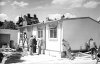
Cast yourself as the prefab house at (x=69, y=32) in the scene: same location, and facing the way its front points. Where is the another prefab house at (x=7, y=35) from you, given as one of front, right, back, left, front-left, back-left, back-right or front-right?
right

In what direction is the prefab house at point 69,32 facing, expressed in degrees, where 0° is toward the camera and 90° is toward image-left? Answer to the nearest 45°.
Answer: approximately 45°
